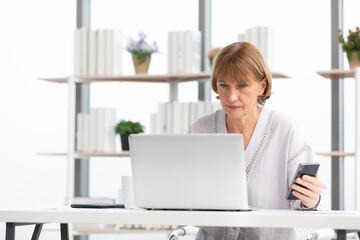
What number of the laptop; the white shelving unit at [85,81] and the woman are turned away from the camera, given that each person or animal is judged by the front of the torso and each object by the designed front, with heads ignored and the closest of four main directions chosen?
1

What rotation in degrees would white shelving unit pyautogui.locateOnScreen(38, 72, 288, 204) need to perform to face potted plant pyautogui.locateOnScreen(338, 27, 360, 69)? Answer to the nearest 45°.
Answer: approximately 90° to its left

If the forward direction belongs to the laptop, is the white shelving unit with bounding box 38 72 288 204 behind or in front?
in front

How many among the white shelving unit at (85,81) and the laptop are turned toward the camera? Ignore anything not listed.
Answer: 1

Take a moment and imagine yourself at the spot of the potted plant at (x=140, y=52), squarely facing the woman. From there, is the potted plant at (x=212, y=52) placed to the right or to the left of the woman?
left

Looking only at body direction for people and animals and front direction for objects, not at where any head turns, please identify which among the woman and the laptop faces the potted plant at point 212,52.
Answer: the laptop

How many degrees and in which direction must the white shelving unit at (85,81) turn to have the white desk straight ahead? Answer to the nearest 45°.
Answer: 0° — it already faces it

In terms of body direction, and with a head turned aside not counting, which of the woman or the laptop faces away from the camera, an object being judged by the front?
the laptop

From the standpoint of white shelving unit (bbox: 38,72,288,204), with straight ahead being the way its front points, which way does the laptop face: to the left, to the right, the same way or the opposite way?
the opposite way

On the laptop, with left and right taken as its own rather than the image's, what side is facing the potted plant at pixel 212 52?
front

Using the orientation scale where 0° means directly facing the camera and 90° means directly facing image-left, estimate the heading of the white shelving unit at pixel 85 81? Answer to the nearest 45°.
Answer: approximately 0°

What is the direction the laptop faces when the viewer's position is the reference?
facing away from the viewer

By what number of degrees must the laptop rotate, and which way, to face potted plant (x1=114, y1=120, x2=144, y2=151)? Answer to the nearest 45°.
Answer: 0° — it already faces it
